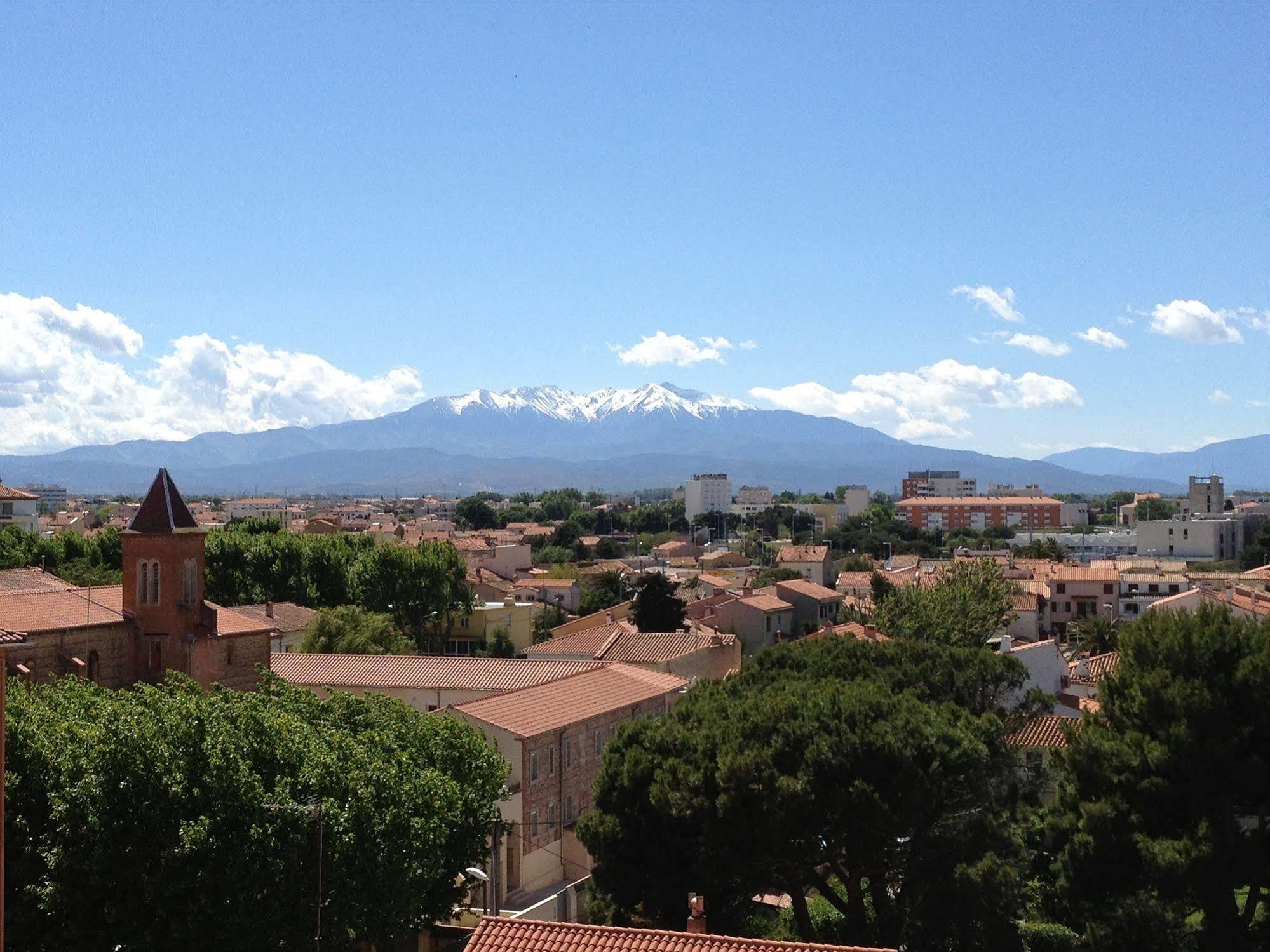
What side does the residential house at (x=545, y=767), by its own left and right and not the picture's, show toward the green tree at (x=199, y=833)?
right

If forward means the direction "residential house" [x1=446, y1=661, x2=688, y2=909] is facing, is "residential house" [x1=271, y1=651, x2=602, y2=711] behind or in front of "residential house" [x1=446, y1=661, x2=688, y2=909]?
behind

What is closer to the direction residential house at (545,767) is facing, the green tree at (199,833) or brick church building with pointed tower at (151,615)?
the green tree

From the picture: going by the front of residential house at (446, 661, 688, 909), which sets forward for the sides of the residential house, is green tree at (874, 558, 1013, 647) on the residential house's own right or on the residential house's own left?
on the residential house's own left
